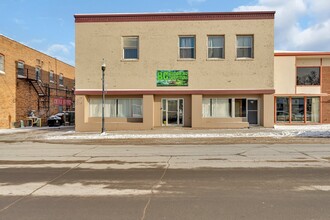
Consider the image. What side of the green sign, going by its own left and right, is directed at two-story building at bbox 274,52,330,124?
left

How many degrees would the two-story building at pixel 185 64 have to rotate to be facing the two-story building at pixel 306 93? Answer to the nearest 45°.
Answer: approximately 90° to its left

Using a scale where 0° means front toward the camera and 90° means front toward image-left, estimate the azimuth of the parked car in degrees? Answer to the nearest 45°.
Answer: approximately 45°

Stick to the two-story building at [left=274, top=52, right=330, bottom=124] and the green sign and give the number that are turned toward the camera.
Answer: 2
